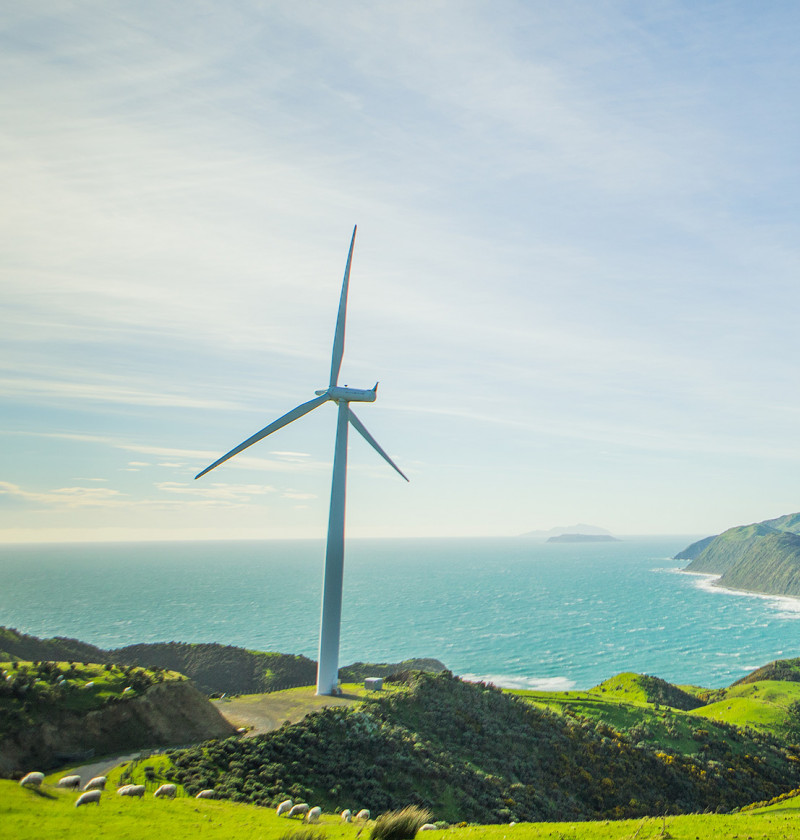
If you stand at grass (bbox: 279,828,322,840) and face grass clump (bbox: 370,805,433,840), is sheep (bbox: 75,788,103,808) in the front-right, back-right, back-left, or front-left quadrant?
back-left

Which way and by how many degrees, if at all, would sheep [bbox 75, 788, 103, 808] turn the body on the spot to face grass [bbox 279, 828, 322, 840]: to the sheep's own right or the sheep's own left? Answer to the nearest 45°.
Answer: approximately 135° to the sheep's own left

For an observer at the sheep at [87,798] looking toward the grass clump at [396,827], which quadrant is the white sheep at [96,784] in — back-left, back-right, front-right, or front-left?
back-left

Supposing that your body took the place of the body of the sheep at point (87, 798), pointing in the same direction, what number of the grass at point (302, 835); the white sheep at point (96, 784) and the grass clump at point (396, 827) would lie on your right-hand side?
1

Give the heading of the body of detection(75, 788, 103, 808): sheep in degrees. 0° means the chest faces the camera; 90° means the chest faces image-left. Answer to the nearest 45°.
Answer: approximately 90°

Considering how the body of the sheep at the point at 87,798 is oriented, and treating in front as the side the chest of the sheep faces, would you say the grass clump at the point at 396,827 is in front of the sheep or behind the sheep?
behind

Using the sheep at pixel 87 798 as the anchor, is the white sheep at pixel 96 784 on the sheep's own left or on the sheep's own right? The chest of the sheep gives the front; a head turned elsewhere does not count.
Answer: on the sheep's own right
